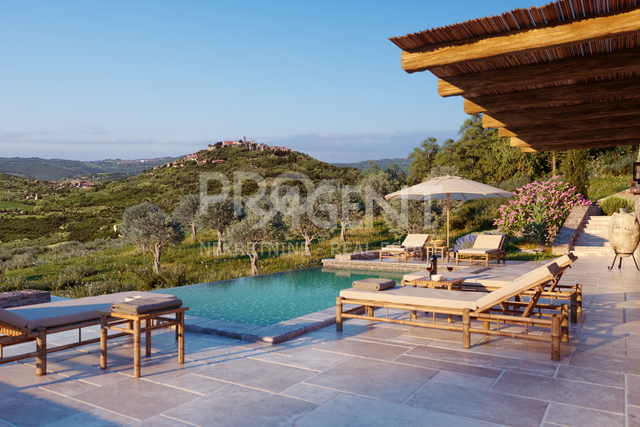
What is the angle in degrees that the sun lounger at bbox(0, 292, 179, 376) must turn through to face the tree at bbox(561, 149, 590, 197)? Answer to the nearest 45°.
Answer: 0° — it already faces it

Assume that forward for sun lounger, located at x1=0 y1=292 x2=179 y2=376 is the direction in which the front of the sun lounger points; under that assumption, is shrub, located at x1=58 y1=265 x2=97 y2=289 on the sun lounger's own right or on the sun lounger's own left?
on the sun lounger's own left

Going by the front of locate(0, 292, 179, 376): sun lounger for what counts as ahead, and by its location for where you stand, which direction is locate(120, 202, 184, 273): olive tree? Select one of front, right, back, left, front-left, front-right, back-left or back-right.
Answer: front-left

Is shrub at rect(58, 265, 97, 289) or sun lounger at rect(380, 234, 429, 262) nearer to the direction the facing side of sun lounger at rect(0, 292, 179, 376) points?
the sun lounger

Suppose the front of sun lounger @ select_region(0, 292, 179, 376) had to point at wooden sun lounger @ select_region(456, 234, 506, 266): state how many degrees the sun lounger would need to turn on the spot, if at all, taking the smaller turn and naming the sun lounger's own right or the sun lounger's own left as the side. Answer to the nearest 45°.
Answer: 0° — it already faces it

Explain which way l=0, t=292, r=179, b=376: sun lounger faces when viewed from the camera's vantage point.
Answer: facing away from the viewer and to the right of the viewer
